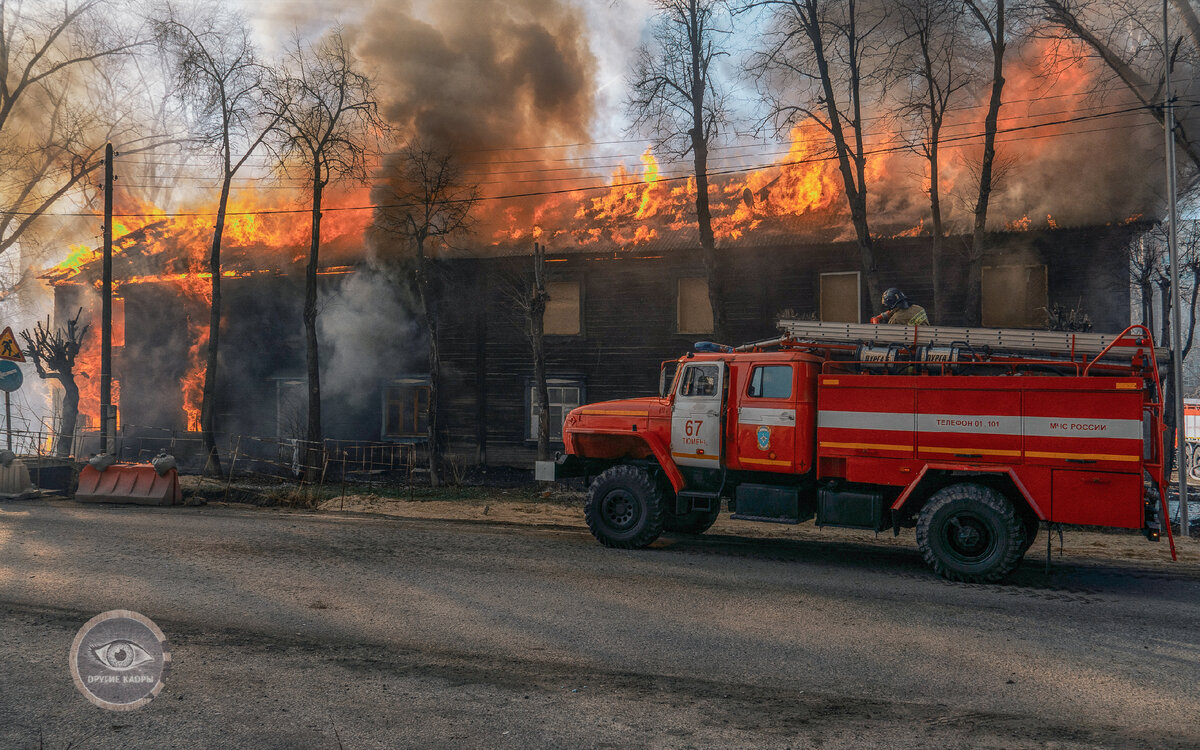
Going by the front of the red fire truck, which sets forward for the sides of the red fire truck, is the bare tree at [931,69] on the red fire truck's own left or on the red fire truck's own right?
on the red fire truck's own right

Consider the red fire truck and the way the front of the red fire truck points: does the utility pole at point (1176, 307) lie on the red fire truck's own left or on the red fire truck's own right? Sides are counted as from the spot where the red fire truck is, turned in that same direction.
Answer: on the red fire truck's own right

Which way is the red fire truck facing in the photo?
to the viewer's left

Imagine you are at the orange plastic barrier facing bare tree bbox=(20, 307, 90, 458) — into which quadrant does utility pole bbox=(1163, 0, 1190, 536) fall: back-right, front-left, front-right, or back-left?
back-right

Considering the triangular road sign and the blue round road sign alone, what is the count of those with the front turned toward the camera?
2
